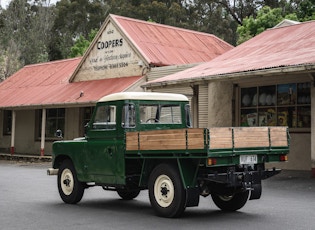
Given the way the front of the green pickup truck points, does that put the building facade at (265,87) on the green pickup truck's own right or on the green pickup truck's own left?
on the green pickup truck's own right

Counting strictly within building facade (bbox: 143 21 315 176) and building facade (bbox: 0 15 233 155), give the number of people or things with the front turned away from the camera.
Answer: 0

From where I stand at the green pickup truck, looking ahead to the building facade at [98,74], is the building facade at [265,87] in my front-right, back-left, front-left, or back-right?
front-right

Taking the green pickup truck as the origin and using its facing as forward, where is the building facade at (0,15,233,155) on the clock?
The building facade is roughly at 1 o'clock from the green pickup truck.

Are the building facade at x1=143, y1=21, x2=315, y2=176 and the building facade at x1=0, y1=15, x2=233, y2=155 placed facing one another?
no

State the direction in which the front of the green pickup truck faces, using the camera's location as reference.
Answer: facing away from the viewer and to the left of the viewer

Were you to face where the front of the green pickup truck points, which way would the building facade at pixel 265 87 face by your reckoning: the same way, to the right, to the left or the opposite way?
to the left

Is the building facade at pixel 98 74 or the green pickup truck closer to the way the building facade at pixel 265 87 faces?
the green pickup truck

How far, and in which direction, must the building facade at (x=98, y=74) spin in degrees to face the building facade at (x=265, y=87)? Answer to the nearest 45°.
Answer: approximately 90° to its left

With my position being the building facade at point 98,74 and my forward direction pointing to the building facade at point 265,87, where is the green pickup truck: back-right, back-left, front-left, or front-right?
front-right

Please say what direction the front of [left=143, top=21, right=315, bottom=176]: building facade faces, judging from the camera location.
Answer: facing the viewer and to the left of the viewer

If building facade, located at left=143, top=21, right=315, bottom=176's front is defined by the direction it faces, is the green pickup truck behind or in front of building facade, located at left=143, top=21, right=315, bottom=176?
in front

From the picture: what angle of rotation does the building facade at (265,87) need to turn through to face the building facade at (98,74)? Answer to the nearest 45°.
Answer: approximately 90° to its right

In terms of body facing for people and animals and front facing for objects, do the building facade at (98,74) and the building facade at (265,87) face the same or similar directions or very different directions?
same or similar directions
